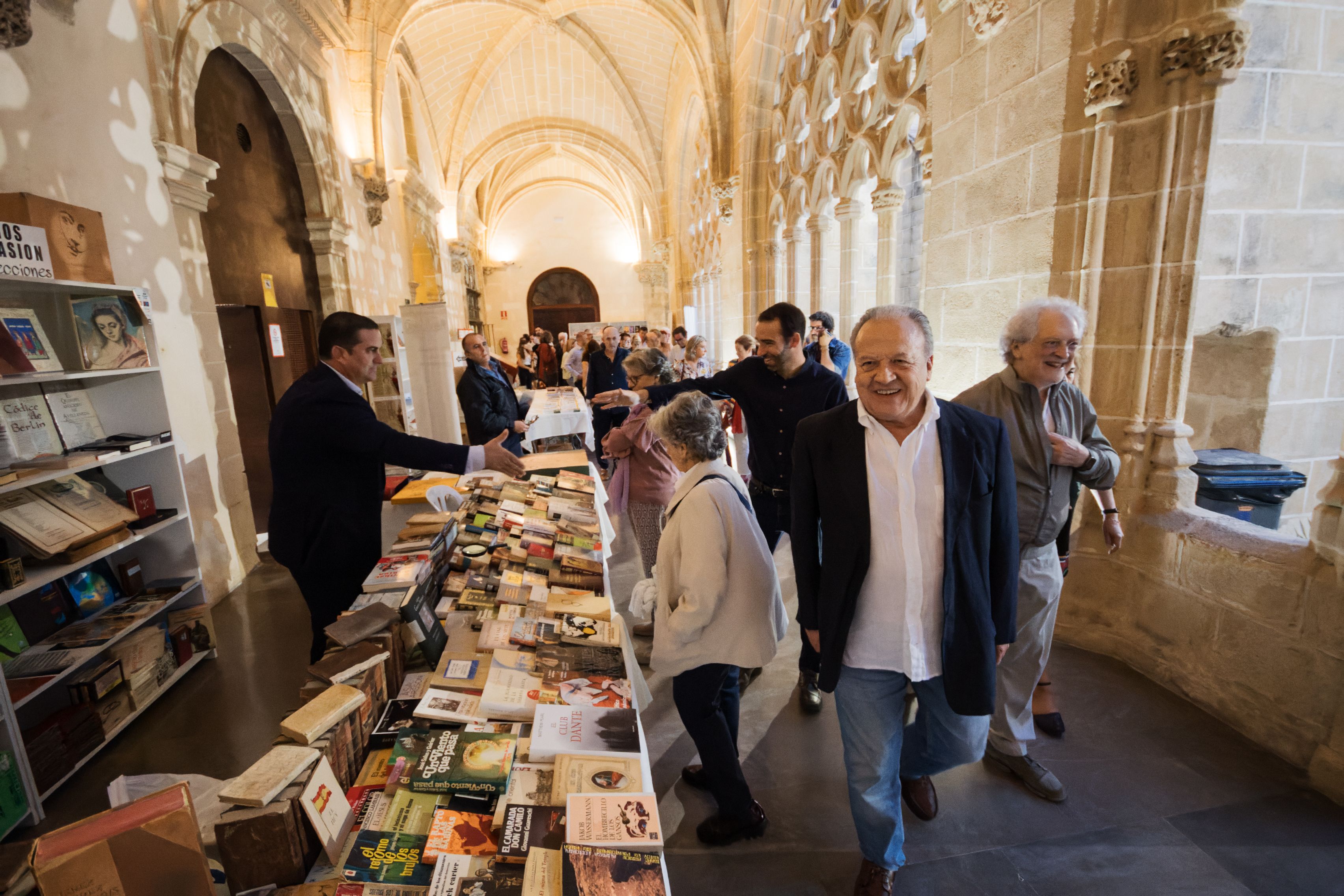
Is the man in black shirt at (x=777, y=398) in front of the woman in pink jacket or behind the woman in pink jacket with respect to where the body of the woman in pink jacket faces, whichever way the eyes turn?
behind

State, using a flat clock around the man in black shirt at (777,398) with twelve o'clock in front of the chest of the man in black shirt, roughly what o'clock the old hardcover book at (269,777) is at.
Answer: The old hardcover book is roughly at 1 o'clock from the man in black shirt.

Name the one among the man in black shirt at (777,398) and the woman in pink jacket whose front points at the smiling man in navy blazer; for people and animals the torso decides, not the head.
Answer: the man in black shirt

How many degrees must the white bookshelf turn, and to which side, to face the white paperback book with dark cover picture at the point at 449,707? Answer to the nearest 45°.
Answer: approximately 45° to its right

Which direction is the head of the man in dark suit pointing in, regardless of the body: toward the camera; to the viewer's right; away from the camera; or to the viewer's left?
to the viewer's right

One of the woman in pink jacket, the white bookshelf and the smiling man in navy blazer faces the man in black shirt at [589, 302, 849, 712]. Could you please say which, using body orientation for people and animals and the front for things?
the white bookshelf

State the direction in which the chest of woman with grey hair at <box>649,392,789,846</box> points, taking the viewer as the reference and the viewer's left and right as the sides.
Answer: facing to the left of the viewer

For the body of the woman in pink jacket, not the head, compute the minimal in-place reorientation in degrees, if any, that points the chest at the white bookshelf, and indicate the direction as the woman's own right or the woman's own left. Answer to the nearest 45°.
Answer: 0° — they already face it

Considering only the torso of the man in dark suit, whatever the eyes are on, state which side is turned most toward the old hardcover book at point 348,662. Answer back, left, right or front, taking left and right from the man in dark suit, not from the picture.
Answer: right

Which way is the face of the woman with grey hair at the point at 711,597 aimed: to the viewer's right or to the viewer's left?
to the viewer's left

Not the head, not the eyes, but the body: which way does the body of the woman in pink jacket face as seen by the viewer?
to the viewer's left

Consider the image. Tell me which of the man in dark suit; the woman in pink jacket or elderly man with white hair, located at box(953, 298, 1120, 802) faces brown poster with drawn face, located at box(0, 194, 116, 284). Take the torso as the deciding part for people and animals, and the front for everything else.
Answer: the woman in pink jacket

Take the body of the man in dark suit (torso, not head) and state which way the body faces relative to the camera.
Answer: to the viewer's right
